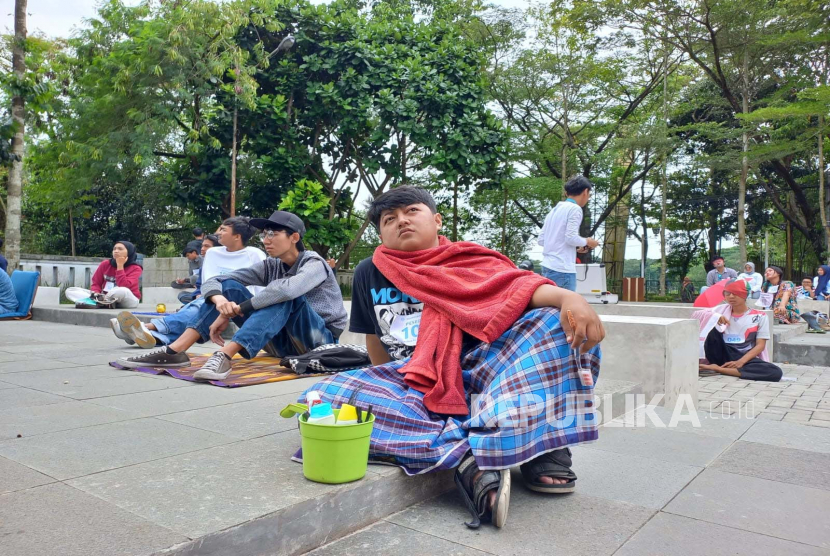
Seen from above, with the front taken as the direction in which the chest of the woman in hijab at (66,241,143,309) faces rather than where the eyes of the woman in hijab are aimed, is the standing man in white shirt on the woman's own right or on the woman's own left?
on the woman's own left

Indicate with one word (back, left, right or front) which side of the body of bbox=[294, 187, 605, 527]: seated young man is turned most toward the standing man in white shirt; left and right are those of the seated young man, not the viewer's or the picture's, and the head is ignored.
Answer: back

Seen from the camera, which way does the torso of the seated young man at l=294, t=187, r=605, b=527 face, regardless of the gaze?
toward the camera

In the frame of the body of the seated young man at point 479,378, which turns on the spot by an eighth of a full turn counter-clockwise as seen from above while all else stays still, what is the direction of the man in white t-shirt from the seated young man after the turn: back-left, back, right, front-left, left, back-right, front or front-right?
back

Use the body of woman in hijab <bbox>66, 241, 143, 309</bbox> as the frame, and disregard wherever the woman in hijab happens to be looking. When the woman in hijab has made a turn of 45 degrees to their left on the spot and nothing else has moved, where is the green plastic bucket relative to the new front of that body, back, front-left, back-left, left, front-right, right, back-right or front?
front

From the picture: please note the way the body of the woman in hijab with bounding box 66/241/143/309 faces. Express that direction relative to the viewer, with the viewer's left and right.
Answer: facing the viewer and to the left of the viewer

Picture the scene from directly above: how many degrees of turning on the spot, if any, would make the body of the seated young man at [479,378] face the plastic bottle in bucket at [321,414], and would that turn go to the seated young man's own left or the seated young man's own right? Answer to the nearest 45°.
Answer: approximately 45° to the seated young man's own right

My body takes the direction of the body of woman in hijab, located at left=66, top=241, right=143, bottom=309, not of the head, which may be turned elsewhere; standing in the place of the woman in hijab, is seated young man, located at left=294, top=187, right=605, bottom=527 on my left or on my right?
on my left

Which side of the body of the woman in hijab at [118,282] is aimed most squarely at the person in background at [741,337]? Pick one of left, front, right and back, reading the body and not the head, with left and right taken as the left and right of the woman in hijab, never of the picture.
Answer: left

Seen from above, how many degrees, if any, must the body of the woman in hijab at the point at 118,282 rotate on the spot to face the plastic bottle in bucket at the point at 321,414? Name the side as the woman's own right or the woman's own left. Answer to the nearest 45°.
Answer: approximately 45° to the woman's own left

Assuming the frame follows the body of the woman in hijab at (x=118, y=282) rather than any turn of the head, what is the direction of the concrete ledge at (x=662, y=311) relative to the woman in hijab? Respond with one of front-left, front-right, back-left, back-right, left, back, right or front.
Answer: left

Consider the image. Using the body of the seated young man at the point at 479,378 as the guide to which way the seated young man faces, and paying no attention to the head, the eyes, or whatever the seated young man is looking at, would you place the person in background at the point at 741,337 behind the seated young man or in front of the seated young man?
behind

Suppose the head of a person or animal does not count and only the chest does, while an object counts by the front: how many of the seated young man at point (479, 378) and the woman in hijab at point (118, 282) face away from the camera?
0
